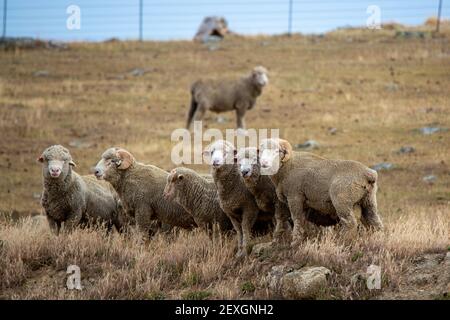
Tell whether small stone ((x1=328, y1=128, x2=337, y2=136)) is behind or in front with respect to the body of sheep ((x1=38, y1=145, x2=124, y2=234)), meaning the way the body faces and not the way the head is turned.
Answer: behind

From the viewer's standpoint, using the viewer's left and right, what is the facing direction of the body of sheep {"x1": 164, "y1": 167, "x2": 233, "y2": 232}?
facing to the left of the viewer

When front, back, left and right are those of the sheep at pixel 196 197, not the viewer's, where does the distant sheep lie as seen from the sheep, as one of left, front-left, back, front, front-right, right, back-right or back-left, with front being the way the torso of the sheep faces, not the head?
right

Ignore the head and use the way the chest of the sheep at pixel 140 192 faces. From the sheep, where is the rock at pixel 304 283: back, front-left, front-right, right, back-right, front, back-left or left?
back-left

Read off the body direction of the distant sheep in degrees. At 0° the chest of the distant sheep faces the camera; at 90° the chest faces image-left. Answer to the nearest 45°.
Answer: approximately 270°

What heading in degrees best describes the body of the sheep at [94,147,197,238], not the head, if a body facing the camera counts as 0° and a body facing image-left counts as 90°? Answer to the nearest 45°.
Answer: approximately 90°

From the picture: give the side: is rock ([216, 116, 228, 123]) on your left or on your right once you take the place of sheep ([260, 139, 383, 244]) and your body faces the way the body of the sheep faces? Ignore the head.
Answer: on your right

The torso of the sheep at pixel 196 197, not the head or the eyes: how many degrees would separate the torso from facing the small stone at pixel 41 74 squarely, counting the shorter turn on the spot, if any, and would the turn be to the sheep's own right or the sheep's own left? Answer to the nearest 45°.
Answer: approximately 90° to the sheep's own right

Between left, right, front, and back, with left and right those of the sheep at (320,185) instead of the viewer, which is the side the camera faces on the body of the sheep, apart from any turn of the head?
left

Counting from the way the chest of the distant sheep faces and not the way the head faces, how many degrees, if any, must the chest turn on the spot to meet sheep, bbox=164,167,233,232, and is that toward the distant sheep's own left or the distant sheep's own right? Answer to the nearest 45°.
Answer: approximately 90° to the distant sheep's own right

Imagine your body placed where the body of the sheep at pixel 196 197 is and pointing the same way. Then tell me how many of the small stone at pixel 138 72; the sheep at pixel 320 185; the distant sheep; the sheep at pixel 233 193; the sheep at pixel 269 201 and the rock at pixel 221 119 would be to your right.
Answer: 3

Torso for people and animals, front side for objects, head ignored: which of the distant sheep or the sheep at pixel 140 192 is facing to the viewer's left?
the sheep
